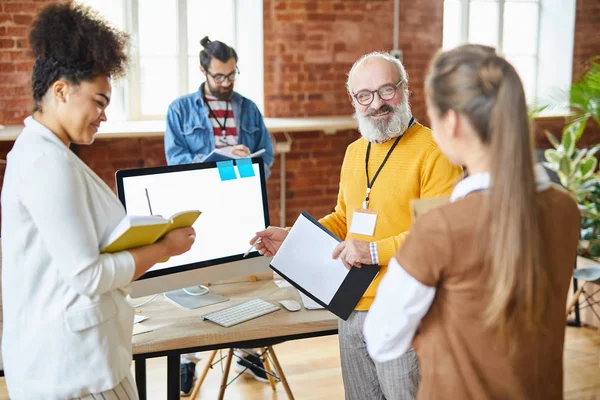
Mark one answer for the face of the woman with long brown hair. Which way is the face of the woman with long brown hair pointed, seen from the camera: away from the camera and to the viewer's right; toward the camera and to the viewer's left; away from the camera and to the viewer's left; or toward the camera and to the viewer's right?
away from the camera and to the viewer's left

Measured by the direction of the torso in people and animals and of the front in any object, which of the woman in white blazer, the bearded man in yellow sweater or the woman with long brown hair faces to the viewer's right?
the woman in white blazer

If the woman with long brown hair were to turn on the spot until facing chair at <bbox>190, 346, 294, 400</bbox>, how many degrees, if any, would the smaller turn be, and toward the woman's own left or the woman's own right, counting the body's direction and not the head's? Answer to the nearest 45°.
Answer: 0° — they already face it

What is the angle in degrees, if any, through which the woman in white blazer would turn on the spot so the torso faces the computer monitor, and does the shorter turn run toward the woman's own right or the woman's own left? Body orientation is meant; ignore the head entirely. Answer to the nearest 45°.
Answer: approximately 45° to the woman's own left

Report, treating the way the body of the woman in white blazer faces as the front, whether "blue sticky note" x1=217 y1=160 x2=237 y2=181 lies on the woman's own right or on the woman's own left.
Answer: on the woman's own left

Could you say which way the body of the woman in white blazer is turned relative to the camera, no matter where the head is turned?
to the viewer's right

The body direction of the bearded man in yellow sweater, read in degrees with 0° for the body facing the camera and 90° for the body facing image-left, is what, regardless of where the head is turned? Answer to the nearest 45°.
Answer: approximately 45°

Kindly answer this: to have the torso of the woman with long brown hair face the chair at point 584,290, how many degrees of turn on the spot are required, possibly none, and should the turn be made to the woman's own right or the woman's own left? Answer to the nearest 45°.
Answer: approximately 45° to the woman's own right

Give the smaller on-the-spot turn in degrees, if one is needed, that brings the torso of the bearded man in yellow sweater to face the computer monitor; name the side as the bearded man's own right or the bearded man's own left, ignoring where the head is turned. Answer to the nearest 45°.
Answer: approximately 45° to the bearded man's own right

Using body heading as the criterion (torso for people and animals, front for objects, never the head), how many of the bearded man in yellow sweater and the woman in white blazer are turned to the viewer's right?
1

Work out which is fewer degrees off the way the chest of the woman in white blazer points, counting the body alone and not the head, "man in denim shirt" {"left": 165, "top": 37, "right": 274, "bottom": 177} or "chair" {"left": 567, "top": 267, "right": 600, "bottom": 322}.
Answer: the chair

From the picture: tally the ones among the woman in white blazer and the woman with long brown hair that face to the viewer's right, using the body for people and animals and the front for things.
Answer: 1

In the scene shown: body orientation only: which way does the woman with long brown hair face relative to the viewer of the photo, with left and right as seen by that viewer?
facing away from the viewer and to the left of the viewer
